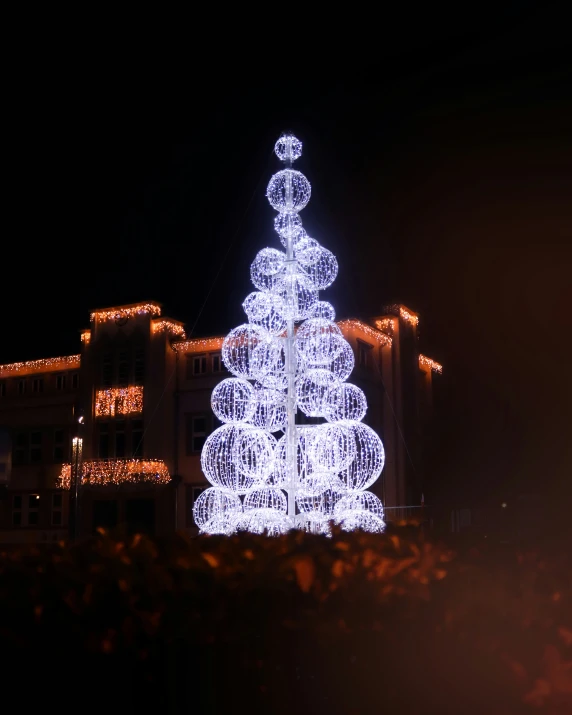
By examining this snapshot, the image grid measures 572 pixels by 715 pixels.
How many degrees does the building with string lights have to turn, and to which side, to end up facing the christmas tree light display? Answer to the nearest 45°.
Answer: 0° — it already faces it

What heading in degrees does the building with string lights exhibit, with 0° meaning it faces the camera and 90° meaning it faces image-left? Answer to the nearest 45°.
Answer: approximately 0°

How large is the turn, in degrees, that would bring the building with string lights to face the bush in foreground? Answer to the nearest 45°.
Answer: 0° — it already faces it
